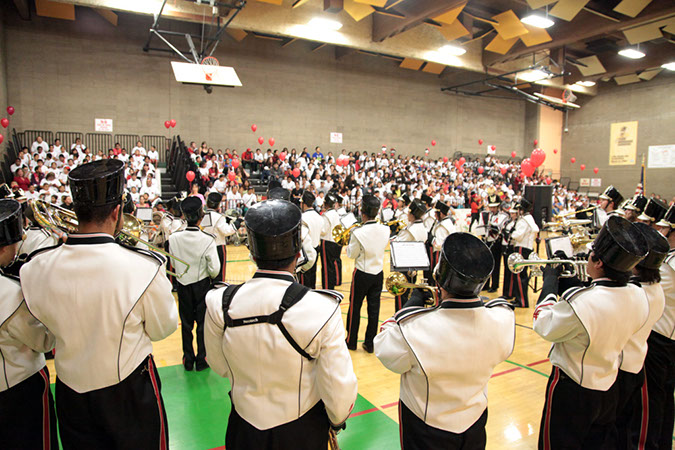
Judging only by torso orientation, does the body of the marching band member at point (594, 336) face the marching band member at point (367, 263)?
yes

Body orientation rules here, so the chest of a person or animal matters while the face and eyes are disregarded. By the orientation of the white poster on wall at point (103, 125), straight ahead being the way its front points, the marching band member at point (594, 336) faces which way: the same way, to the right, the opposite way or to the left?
the opposite way

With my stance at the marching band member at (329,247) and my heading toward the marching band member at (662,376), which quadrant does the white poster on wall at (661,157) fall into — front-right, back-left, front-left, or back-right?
back-left

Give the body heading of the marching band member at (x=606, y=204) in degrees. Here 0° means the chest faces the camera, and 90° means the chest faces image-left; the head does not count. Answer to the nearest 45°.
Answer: approximately 90°

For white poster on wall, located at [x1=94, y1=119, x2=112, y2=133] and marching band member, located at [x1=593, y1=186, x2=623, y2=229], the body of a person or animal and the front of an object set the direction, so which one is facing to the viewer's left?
the marching band member

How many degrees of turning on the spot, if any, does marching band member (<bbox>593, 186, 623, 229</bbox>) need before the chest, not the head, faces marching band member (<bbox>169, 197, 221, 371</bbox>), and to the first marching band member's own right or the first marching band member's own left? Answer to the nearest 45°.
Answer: approximately 45° to the first marching band member's own left

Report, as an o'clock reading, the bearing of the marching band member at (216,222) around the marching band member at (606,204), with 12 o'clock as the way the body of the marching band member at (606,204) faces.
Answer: the marching band member at (216,222) is roughly at 11 o'clock from the marching band member at (606,204).

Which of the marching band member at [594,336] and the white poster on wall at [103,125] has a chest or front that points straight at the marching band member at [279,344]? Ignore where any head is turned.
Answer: the white poster on wall
